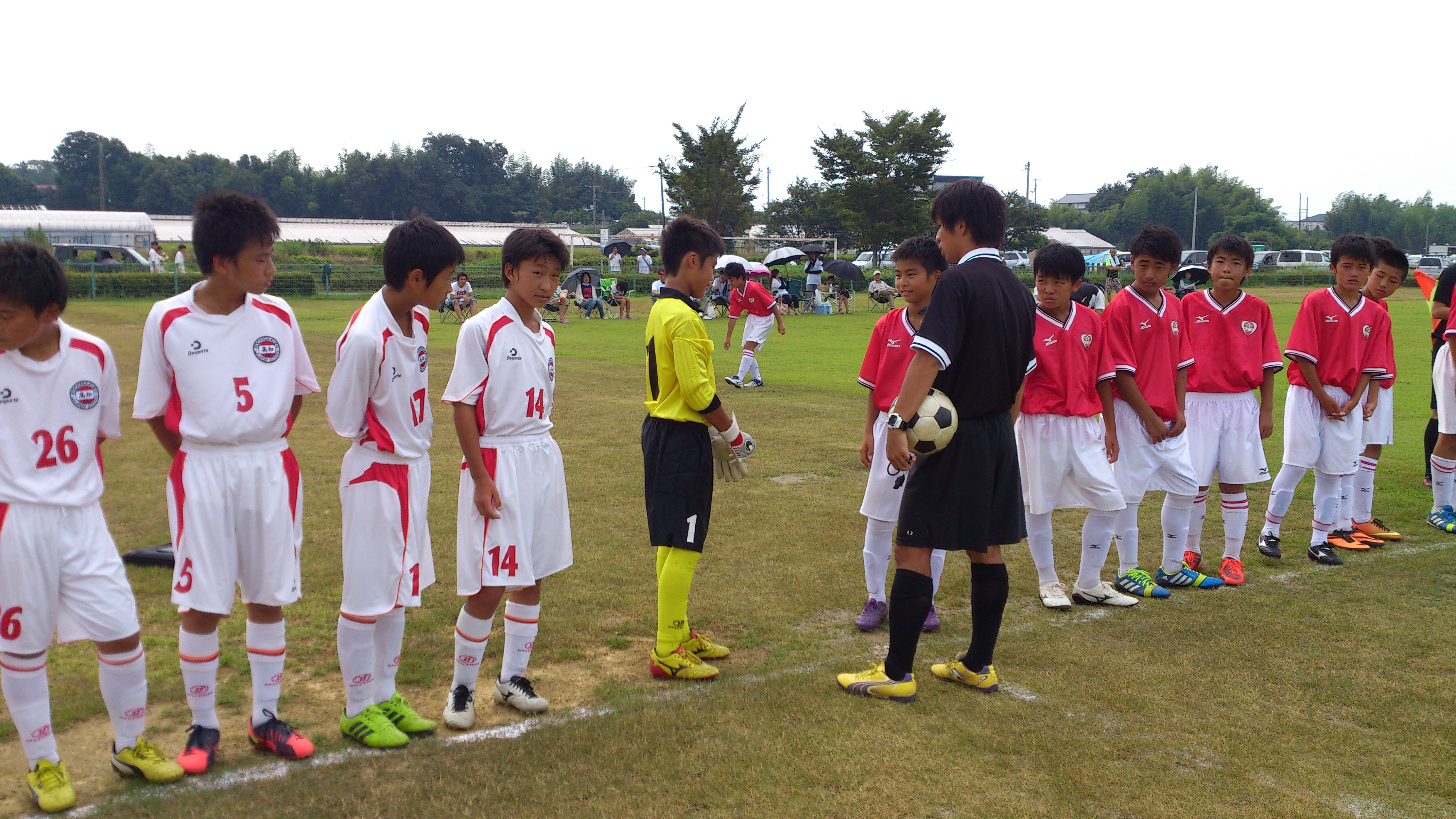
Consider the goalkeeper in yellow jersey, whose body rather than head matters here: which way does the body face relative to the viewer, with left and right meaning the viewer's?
facing to the right of the viewer

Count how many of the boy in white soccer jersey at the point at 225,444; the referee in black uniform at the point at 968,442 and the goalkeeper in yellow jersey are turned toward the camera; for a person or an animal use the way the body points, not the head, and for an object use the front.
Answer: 1

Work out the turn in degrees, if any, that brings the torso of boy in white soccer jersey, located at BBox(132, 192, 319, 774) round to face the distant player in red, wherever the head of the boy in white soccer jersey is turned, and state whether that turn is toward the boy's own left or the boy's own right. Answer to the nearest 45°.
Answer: approximately 135° to the boy's own left

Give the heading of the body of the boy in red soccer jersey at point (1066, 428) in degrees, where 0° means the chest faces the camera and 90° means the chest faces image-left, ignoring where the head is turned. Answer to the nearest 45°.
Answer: approximately 0°

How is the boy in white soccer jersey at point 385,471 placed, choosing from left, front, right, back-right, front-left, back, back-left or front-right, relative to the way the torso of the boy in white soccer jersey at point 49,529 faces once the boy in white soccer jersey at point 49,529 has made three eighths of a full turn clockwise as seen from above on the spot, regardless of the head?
back-right

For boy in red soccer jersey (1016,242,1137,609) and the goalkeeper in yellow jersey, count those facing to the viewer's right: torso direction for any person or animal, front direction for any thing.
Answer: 1

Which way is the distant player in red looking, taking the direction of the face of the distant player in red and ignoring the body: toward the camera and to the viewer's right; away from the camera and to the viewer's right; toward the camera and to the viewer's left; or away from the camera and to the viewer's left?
toward the camera and to the viewer's left

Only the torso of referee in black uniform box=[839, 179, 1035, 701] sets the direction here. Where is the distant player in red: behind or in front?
in front

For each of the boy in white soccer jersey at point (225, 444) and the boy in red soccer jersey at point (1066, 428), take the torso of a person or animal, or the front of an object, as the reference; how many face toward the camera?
2

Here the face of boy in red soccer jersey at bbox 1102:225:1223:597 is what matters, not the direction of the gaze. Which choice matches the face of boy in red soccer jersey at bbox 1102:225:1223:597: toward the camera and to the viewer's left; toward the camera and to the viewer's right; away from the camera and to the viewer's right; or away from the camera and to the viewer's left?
toward the camera and to the viewer's left

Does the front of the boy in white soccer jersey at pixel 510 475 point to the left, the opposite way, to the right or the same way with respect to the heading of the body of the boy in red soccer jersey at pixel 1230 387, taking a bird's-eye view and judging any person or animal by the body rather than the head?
to the left

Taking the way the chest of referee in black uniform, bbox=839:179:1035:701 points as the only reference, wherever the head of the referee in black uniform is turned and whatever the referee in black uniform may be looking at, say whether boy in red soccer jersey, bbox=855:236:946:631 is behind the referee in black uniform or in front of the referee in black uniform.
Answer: in front
